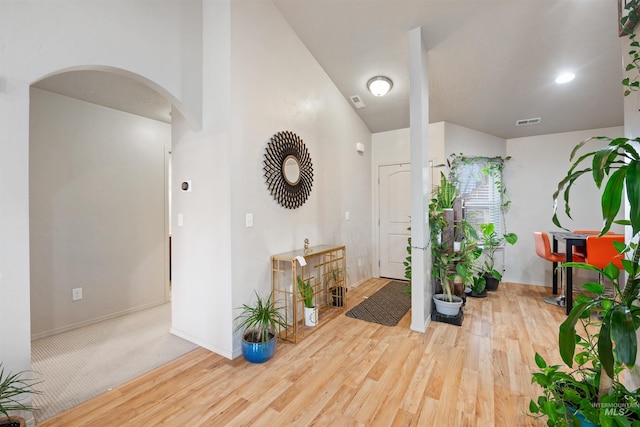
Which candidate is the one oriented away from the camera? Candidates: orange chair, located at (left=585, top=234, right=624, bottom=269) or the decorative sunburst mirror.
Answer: the orange chair

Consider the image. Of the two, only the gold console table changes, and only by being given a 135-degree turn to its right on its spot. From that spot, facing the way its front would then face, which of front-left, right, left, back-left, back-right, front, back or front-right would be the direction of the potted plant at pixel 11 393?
front-left

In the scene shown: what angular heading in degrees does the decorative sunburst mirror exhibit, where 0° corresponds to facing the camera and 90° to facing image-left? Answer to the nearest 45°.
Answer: approximately 315°

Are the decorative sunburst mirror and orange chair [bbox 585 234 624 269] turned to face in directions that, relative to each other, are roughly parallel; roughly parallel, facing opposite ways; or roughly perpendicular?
roughly perpendicular

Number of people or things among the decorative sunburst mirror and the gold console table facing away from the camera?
0

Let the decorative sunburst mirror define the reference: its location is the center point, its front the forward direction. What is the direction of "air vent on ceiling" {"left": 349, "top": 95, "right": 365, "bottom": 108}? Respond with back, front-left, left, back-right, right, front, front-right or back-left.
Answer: left

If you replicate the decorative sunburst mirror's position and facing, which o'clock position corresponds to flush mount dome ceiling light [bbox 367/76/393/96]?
The flush mount dome ceiling light is roughly at 10 o'clock from the decorative sunburst mirror.

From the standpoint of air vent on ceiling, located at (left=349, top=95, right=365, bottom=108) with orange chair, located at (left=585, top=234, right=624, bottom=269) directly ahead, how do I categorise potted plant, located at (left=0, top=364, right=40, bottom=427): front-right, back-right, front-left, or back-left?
back-right

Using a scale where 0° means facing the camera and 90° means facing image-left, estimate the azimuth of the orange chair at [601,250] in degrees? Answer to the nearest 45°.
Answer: approximately 180°

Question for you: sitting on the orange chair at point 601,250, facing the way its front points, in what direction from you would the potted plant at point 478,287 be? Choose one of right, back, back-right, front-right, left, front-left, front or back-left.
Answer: left

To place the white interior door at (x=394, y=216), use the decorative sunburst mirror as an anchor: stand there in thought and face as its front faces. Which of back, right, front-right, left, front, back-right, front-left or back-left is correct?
left
